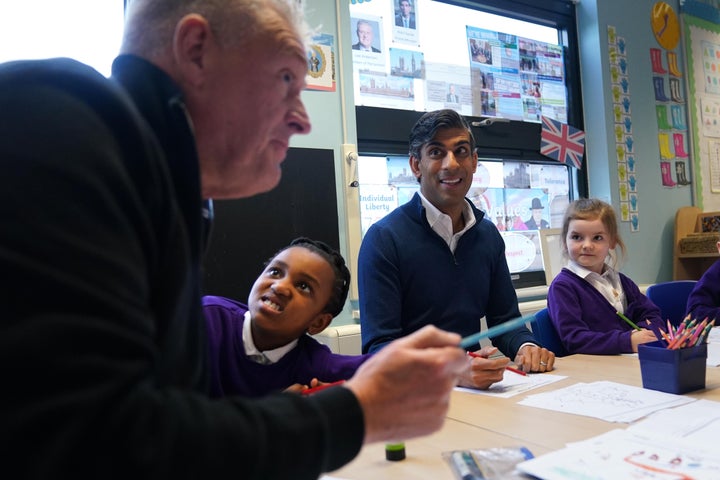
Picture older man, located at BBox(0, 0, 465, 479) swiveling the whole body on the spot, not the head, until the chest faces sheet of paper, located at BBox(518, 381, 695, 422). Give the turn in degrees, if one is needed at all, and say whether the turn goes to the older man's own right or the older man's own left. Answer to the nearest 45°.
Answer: approximately 45° to the older man's own left

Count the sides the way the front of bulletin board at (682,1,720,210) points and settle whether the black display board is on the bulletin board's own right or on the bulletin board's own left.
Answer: on the bulletin board's own right

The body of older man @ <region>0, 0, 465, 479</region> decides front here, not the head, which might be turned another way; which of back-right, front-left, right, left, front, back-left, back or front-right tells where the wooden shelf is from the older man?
front-left

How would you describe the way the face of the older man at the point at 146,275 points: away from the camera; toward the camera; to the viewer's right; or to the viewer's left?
to the viewer's right

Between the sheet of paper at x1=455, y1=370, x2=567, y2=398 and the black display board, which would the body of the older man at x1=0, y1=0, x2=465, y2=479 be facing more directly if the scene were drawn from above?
the sheet of paper

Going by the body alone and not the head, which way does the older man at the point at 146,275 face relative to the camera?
to the viewer's right
